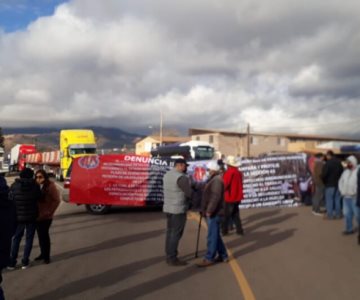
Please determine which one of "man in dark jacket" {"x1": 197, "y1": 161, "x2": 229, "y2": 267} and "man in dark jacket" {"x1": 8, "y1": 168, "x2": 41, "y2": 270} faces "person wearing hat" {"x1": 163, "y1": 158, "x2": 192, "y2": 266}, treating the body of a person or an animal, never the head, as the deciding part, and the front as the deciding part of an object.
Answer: "man in dark jacket" {"x1": 197, "y1": 161, "x2": 229, "y2": 267}

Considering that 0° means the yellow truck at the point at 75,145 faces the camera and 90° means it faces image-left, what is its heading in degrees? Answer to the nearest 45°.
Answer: approximately 315°

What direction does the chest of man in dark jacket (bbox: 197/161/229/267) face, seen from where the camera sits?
to the viewer's left

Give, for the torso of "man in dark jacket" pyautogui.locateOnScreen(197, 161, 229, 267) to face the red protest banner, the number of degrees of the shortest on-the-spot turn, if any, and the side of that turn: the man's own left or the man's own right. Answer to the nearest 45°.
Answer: approximately 45° to the man's own right
